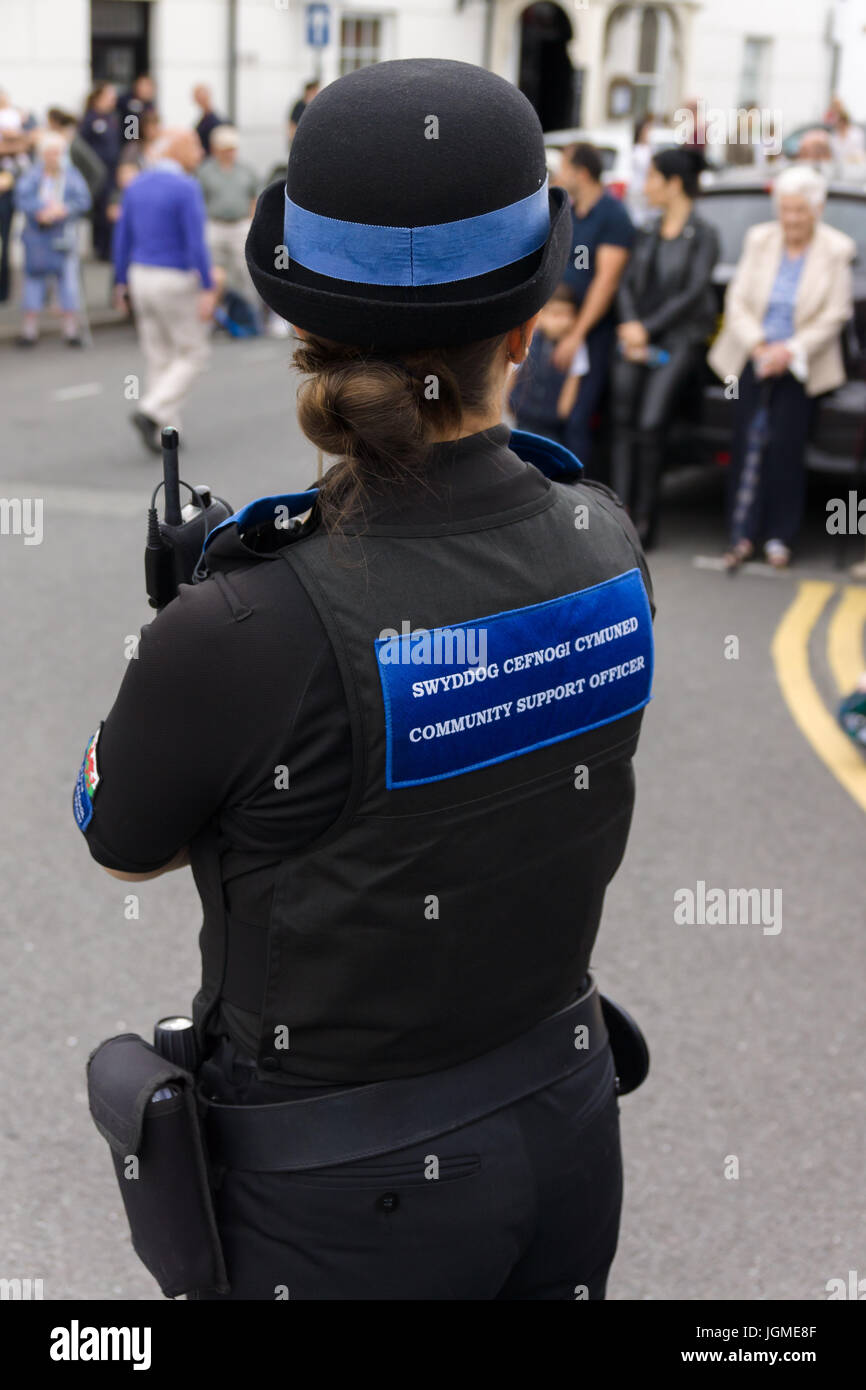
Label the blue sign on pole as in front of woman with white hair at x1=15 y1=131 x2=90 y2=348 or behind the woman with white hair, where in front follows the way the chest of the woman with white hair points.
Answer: behind

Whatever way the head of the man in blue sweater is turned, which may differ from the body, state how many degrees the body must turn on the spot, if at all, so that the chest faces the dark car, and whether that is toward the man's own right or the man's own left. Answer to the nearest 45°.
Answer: approximately 90° to the man's own right

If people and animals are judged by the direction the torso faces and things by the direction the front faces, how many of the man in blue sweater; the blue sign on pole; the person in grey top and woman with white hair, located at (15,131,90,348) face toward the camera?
3

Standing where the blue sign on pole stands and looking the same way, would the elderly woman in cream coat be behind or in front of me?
in front

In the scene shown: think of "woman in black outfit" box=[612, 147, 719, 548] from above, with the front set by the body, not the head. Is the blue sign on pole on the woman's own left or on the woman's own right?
on the woman's own right

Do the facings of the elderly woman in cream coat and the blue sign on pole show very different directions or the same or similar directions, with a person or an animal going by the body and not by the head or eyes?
same or similar directions

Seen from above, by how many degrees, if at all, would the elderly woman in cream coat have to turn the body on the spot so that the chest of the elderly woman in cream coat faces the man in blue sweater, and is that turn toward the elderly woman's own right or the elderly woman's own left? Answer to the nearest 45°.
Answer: approximately 135° to the elderly woman's own right

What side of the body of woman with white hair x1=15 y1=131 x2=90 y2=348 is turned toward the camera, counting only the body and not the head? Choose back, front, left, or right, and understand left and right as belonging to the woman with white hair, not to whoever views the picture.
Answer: front

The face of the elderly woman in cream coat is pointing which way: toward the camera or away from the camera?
toward the camera

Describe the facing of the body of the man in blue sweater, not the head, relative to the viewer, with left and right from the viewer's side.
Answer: facing away from the viewer and to the right of the viewer

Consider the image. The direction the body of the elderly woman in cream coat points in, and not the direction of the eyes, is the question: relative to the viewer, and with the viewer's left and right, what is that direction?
facing the viewer

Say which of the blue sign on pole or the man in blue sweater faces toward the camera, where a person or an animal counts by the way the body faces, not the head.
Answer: the blue sign on pole

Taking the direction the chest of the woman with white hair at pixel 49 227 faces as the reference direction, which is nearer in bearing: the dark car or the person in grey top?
the dark car

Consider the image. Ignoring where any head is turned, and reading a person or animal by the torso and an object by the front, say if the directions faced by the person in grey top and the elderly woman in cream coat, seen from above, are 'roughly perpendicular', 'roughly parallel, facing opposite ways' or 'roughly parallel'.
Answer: roughly parallel

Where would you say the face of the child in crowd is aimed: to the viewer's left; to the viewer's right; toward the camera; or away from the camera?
toward the camera

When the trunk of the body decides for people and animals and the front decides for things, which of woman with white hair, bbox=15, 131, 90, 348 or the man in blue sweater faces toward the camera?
the woman with white hair
